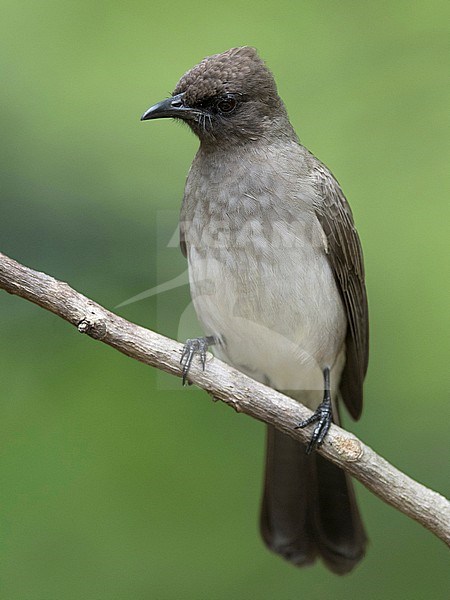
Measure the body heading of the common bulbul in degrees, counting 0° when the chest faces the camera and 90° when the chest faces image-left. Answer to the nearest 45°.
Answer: approximately 45°
